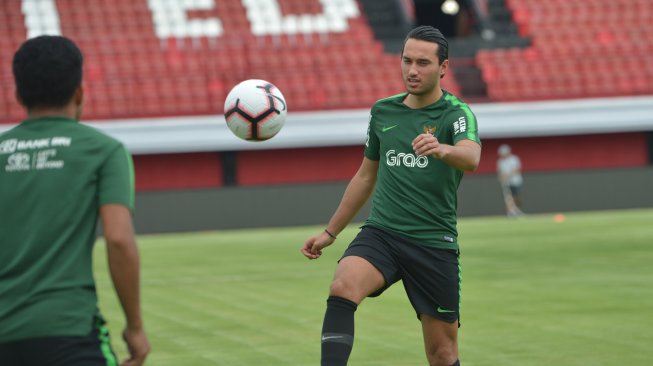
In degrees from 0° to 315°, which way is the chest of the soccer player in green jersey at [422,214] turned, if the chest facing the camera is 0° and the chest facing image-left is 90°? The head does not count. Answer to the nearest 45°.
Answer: approximately 45°

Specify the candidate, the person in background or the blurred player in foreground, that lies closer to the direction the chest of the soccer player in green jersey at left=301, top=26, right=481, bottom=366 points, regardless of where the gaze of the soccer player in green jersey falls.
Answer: the blurred player in foreground

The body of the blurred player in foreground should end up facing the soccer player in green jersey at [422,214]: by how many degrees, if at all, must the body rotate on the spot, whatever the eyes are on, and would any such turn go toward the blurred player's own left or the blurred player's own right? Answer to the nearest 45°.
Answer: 0° — they already face them

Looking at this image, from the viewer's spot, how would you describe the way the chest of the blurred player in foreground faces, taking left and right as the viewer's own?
facing away from the viewer and to the right of the viewer

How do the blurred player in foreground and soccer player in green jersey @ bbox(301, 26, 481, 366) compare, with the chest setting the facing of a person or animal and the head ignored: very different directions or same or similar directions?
very different directions
